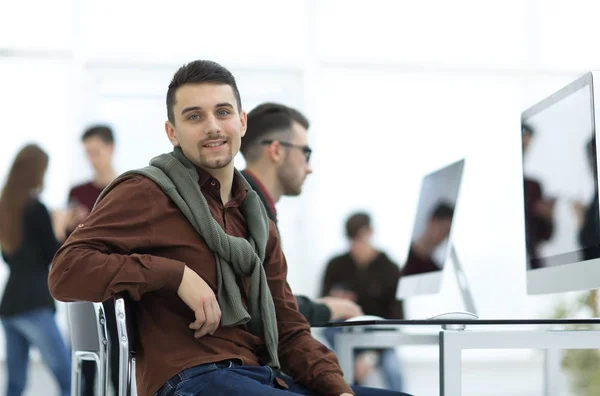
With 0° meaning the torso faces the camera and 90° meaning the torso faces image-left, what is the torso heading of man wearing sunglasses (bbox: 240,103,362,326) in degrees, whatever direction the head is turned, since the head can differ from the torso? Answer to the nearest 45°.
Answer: approximately 270°

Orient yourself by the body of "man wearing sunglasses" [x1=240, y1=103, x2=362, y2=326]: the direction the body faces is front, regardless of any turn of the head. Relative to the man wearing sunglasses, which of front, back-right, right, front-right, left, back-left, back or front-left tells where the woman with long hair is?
back-left

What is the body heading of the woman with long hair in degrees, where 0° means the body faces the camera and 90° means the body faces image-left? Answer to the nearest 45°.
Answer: approximately 225°

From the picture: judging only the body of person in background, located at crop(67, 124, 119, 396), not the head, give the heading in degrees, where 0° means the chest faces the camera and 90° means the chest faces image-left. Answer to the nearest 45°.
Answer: approximately 45°

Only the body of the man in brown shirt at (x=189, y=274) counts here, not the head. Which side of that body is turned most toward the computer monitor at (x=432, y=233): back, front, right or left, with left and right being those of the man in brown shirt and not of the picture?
left

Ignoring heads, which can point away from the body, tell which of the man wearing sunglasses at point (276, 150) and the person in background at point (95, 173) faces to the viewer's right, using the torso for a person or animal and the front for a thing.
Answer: the man wearing sunglasses

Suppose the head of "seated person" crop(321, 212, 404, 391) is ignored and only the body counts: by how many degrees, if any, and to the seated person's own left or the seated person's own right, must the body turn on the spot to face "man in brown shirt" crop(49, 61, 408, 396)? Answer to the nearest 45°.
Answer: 0° — they already face them

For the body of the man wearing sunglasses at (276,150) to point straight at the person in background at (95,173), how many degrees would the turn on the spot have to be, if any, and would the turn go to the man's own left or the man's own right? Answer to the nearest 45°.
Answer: approximately 135° to the man's own left

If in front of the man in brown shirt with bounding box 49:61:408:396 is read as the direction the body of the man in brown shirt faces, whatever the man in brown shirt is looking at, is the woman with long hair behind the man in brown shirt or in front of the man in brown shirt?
behind

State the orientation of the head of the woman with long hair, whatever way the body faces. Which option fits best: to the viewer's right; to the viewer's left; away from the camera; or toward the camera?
to the viewer's right
